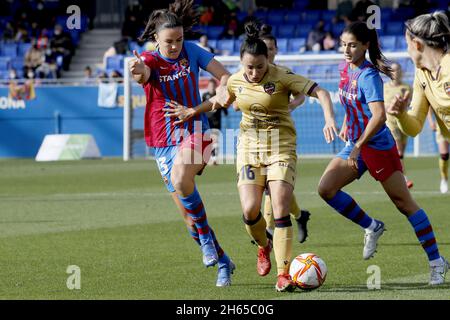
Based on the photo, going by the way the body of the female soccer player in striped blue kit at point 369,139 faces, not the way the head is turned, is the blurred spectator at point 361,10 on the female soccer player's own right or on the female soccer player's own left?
on the female soccer player's own right

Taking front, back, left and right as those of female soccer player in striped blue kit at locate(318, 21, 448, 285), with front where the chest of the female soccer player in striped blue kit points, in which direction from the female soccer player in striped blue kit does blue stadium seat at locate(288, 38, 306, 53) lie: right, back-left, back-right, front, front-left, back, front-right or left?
back-right

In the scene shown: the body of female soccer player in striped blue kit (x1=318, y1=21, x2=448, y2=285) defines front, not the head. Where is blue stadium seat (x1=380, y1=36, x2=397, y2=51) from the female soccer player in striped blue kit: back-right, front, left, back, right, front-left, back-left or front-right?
back-right

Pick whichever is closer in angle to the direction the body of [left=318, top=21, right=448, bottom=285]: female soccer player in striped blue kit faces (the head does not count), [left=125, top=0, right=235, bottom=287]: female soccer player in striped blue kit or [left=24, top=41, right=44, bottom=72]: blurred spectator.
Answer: the female soccer player in striped blue kit

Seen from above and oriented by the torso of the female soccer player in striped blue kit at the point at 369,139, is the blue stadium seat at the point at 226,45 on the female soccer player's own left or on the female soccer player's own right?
on the female soccer player's own right

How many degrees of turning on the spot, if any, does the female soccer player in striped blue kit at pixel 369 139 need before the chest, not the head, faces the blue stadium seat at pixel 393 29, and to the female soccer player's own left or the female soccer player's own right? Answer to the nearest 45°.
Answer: approximately 135° to the female soccer player's own right

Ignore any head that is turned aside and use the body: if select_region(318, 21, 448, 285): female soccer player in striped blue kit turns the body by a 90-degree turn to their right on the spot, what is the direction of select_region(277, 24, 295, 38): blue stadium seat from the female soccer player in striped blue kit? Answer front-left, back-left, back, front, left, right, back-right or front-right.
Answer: front-right

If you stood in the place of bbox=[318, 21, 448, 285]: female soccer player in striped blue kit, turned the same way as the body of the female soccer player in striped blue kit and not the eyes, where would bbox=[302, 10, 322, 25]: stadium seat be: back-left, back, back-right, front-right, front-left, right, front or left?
back-right

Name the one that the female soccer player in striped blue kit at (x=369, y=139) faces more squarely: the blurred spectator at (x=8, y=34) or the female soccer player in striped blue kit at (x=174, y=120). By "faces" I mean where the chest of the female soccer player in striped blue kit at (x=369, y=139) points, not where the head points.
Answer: the female soccer player in striped blue kit

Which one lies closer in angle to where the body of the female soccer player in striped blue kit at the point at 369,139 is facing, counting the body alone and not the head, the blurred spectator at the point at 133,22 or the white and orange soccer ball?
the white and orange soccer ball

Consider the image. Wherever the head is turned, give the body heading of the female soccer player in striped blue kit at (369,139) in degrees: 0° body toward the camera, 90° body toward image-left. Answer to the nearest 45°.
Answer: approximately 45°
